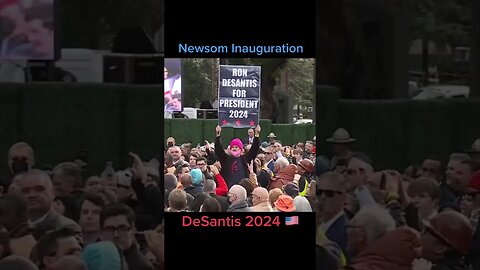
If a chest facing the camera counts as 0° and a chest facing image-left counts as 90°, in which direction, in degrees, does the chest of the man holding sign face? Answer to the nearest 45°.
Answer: approximately 0°
